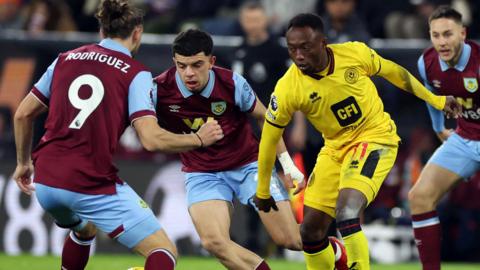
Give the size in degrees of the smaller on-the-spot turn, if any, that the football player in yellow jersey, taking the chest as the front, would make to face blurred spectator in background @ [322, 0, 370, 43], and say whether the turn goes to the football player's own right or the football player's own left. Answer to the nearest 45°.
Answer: approximately 135° to the football player's own right

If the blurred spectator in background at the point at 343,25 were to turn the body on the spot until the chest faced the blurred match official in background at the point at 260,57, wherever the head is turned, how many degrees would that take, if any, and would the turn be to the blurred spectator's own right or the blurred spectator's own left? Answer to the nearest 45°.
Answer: approximately 90° to the blurred spectator's own right

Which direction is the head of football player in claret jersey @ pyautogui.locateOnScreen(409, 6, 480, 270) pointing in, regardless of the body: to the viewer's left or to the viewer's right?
to the viewer's left

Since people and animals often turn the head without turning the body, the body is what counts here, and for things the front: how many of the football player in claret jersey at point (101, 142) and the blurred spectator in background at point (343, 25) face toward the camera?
1

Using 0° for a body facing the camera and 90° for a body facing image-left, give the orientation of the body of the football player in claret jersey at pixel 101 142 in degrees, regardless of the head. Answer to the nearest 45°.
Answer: approximately 225°

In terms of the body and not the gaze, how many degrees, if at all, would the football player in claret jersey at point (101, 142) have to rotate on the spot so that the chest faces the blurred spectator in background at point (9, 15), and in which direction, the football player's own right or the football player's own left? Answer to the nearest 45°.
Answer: approximately 45° to the football player's own left

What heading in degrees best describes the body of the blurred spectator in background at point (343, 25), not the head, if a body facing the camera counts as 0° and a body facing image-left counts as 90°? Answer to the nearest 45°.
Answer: approximately 0°

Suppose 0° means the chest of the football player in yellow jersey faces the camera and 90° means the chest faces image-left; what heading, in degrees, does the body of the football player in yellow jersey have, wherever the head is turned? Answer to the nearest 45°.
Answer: approximately 45°
